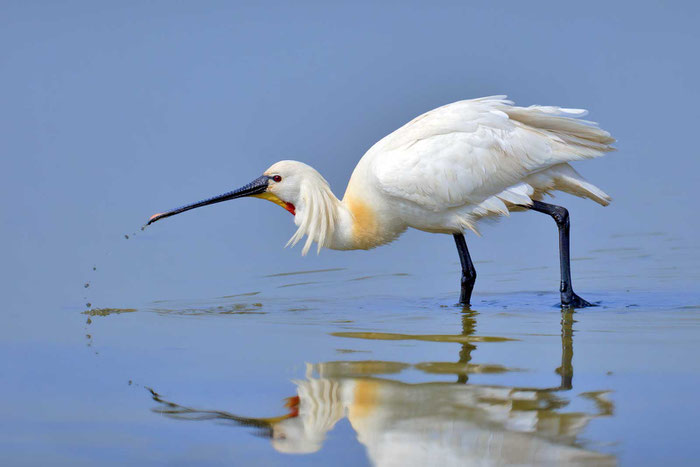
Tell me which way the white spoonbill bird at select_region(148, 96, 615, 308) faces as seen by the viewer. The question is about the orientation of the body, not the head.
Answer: to the viewer's left
